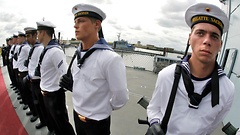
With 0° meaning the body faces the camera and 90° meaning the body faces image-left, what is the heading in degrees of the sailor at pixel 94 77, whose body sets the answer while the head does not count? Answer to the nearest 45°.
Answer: approximately 45°

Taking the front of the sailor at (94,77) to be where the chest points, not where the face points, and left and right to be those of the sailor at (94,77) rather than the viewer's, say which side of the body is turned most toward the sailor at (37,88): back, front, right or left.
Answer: right

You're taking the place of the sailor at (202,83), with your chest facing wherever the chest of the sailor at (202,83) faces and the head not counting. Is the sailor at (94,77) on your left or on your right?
on your right

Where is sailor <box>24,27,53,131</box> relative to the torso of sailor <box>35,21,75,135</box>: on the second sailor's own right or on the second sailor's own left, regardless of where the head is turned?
on the second sailor's own right

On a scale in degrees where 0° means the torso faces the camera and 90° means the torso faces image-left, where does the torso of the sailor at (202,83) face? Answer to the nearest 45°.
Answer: approximately 0°

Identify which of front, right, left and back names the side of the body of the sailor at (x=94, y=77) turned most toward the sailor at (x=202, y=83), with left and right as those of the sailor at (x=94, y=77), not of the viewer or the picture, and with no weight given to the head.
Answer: left

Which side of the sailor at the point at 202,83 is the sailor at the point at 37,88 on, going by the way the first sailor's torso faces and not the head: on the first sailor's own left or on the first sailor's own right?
on the first sailor's own right

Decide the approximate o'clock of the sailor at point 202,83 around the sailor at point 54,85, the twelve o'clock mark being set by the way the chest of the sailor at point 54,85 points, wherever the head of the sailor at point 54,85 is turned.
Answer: the sailor at point 202,83 is roughly at 8 o'clock from the sailor at point 54,85.

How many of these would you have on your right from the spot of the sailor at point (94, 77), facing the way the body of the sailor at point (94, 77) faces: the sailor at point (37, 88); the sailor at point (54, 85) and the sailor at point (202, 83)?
2
